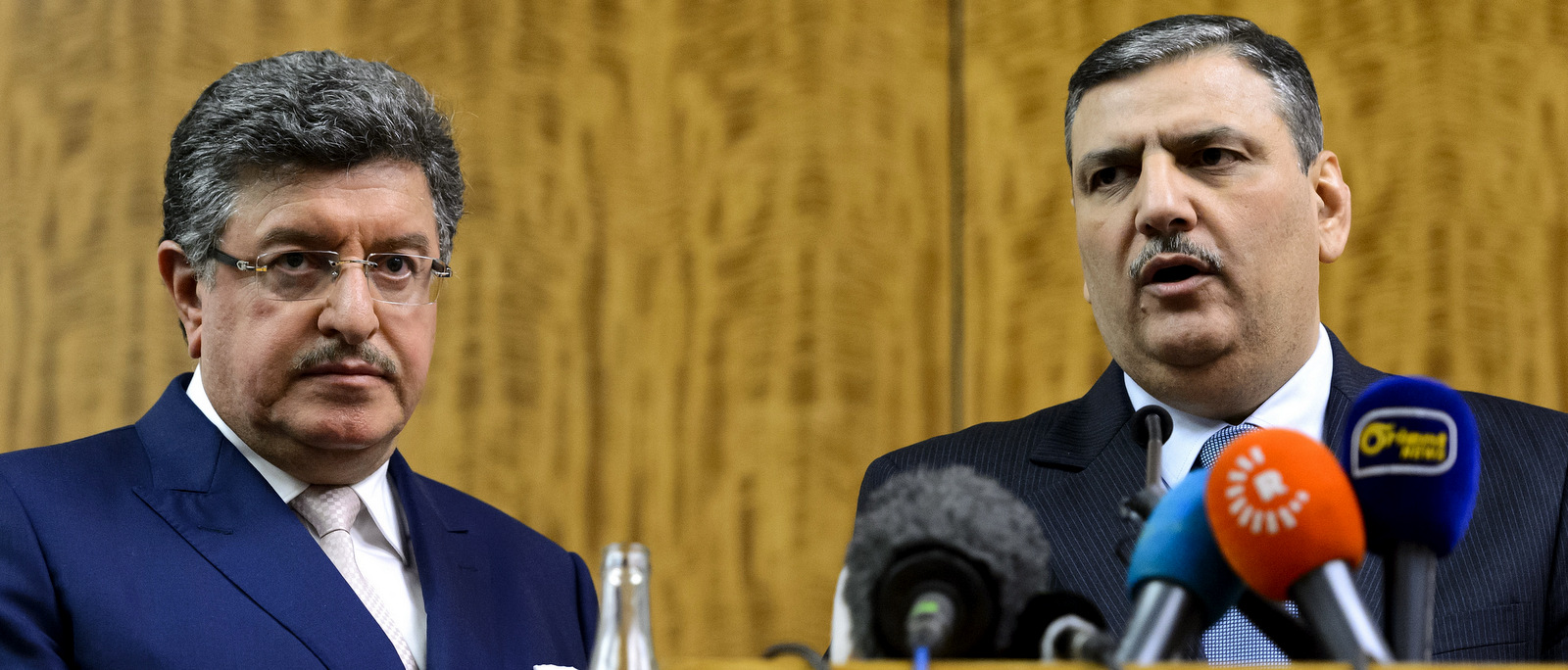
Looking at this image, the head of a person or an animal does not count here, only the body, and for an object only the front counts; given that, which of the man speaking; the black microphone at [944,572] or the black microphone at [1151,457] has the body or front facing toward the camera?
the man speaking

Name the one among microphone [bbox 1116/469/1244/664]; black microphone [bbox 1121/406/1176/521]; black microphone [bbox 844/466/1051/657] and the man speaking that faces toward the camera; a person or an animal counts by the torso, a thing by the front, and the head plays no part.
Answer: the man speaking

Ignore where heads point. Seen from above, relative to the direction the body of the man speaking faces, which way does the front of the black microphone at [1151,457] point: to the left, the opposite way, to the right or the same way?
the opposite way

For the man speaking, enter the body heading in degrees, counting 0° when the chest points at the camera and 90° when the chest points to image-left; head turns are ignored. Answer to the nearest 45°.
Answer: approximately 0°

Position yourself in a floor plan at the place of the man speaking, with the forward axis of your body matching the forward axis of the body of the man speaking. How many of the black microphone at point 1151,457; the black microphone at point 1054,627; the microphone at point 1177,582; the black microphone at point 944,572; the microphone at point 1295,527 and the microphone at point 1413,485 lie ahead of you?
6

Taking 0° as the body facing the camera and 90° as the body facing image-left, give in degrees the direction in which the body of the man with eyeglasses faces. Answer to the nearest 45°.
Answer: approximately 315°

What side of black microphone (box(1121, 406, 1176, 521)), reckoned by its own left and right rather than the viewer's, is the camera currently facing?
back

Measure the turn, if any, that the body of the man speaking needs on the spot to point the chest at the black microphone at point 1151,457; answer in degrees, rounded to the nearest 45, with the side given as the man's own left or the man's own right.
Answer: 0° — they already face it

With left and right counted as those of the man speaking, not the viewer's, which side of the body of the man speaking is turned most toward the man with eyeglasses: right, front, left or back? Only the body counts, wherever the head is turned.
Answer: right

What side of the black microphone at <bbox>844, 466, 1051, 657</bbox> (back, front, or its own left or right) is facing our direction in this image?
back

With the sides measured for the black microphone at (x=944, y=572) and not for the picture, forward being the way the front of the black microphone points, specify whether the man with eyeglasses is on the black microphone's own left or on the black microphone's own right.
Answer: on the black microphone's own left

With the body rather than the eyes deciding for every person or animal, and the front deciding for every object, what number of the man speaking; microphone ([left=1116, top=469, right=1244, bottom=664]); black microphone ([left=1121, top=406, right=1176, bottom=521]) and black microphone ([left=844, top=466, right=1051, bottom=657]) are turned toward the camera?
1

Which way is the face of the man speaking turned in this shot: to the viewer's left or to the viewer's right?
to the viewer's left

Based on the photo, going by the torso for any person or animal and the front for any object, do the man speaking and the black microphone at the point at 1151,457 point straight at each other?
yes
